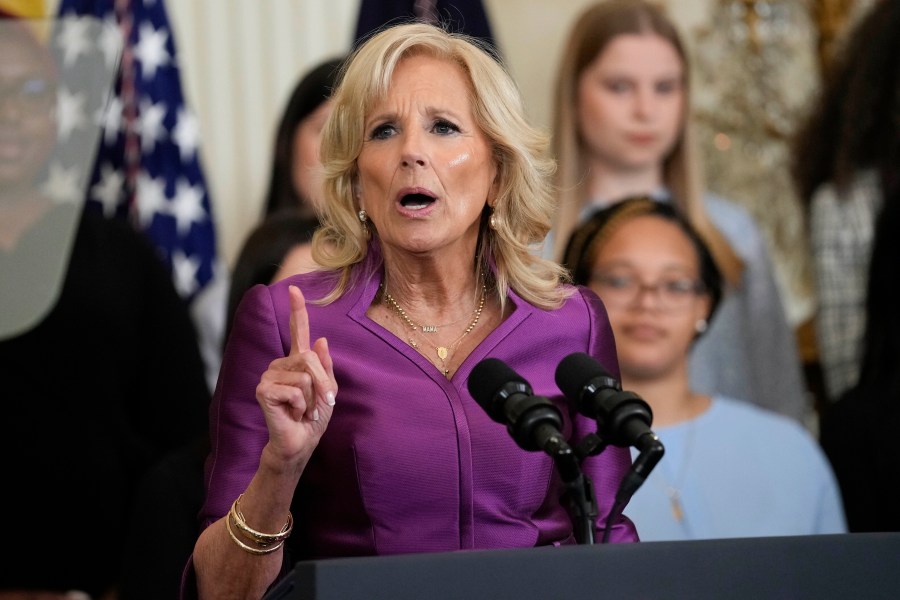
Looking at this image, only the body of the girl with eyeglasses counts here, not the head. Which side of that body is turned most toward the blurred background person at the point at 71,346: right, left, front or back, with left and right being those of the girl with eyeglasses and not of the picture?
right

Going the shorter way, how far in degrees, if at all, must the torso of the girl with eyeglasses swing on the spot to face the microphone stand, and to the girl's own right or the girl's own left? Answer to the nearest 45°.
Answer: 0° — they already face it

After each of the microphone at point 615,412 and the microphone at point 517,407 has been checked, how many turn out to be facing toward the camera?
0

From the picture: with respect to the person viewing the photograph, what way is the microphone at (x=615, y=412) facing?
facing away from the viewer and to the left of the viewer

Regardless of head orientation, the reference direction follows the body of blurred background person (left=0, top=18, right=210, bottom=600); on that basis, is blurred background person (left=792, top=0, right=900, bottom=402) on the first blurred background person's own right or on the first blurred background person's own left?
on the first blurred background person's own left

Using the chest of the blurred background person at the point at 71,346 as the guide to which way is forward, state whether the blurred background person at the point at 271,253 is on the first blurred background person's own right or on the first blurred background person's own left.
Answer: on the first blurred background person's own left

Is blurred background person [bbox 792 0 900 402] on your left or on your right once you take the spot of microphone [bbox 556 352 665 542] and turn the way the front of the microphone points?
on your right

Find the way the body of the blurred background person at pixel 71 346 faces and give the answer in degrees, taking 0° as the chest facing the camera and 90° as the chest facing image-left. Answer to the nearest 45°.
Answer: approximately 0°

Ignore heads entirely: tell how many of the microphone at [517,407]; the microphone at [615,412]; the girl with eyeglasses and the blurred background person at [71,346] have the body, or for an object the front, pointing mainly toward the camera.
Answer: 2

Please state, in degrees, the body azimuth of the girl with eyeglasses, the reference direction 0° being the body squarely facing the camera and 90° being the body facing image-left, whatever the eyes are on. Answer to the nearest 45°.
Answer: approximately 0°

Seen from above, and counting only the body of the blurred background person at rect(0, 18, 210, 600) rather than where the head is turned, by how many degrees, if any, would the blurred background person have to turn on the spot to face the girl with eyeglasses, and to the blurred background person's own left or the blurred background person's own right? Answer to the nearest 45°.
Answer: approximately 90° to the blurred background person's own left
